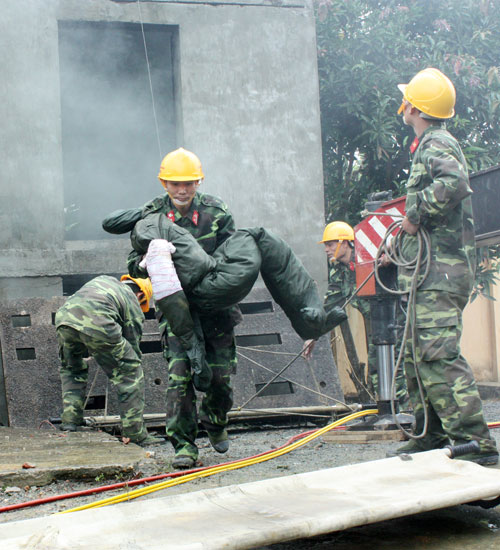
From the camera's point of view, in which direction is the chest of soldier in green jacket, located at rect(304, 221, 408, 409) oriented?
to the viewer's left

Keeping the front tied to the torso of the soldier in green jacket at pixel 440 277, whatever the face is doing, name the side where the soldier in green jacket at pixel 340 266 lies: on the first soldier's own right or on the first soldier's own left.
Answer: on the first soldier's own right

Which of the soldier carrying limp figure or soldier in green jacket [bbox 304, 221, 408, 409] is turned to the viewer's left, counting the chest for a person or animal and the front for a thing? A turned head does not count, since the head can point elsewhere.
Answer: the soldier in green jacket

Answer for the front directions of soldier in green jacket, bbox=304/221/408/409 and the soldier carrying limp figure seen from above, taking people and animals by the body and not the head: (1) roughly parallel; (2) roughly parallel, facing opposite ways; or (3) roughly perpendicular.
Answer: roughly perpendicular

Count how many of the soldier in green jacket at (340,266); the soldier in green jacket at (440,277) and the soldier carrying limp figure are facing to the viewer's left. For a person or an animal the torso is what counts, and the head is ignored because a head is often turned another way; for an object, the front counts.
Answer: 2

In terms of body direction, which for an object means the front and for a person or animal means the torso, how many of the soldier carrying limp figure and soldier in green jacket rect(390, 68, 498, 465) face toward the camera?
1

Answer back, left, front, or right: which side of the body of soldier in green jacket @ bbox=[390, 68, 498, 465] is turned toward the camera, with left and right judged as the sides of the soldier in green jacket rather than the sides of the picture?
left

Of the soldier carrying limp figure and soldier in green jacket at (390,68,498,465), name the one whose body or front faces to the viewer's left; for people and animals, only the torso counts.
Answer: the soldier in green jacket

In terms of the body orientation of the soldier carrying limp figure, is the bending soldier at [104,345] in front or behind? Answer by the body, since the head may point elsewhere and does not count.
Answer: behind
